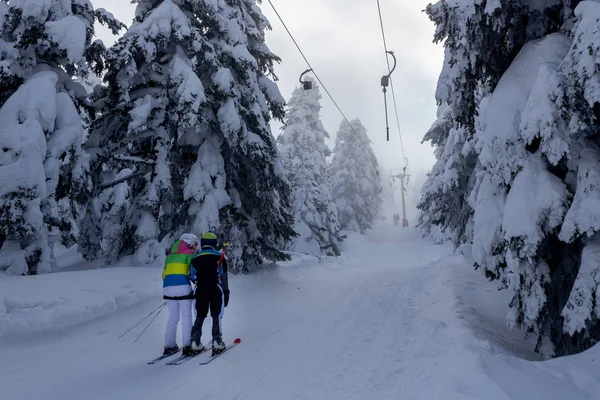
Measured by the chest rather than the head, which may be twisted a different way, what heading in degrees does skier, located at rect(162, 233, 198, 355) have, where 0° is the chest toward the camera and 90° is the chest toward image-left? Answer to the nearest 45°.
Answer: approximately 225°

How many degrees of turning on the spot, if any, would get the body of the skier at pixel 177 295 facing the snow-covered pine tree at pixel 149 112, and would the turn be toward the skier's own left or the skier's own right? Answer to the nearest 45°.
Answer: approximately 45° to the skier's own left

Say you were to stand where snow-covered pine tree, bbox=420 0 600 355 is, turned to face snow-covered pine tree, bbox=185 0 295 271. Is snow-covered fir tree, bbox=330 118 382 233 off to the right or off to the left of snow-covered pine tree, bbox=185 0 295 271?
right

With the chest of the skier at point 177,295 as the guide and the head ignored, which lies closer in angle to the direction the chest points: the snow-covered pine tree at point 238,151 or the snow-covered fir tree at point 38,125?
the snow-covered pine tree

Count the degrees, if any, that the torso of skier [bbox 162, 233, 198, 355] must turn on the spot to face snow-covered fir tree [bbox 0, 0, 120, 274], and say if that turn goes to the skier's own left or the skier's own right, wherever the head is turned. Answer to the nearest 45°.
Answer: approximately 90° to the skier's own left
